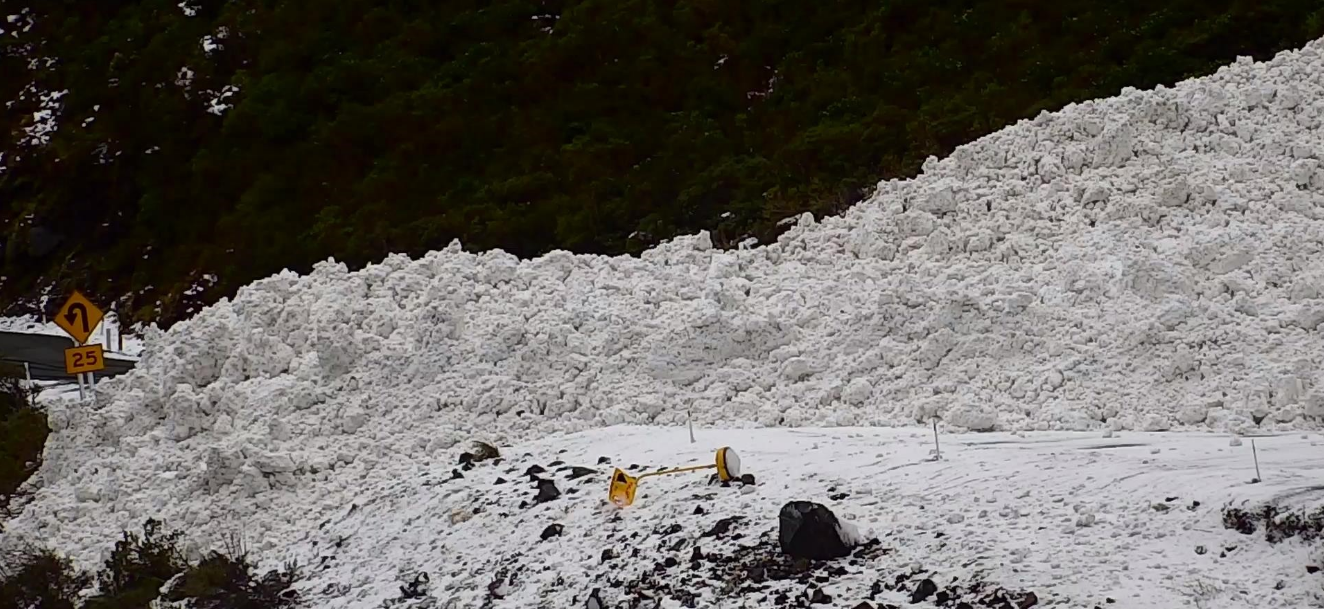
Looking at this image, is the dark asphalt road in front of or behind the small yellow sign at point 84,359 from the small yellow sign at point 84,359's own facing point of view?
behind

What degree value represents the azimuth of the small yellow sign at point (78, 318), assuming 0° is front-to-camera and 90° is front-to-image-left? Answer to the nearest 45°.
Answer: approximately 0°

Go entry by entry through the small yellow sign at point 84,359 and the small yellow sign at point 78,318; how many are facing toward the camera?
2

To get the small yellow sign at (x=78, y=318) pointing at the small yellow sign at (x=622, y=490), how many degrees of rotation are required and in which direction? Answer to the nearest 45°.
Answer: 0° — it already faces it

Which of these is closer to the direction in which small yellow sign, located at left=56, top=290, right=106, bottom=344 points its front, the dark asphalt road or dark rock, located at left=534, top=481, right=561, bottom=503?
the dark rock

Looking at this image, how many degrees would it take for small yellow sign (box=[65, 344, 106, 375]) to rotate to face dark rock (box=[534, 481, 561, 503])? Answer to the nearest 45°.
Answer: approximately 45° to its left

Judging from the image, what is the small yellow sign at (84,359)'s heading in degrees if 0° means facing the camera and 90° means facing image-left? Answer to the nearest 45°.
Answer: approximately 0°

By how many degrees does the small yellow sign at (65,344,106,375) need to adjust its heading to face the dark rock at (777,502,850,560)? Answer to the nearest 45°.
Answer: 0° — it already faces it
